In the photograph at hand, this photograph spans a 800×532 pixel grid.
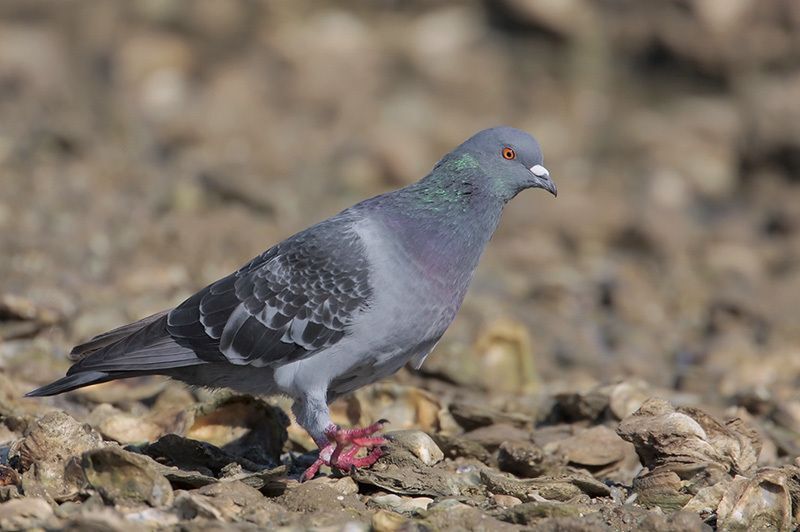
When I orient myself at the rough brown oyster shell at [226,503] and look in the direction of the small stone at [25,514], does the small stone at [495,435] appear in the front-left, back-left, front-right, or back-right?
back-right

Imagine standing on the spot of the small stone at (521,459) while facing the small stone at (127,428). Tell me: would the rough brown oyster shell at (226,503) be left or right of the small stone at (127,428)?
left

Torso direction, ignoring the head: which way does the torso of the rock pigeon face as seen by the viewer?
to the viewer's right

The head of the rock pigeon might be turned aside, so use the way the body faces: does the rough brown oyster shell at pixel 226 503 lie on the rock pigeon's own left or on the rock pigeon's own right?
on the rock pigeon's own right

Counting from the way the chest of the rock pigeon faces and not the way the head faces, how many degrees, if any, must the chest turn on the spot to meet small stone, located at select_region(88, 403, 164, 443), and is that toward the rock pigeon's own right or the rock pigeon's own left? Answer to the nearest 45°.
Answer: approximately 180°

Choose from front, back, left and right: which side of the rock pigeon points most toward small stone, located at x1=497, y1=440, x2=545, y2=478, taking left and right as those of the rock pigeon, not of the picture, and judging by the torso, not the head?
front

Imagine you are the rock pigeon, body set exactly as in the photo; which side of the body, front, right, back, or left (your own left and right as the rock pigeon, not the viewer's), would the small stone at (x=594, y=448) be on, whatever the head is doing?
front

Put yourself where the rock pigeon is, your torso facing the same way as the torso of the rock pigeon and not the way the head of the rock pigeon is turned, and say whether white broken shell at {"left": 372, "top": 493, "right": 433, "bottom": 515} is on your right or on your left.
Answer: on your right
